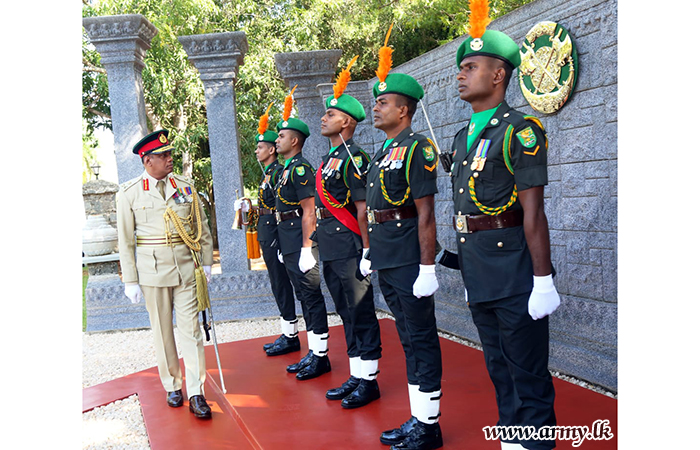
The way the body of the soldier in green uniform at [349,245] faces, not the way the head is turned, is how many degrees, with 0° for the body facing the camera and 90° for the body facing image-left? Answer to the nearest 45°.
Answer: approximately 45°

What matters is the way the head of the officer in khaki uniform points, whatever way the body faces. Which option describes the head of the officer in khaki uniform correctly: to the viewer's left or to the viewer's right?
to the viewer's right

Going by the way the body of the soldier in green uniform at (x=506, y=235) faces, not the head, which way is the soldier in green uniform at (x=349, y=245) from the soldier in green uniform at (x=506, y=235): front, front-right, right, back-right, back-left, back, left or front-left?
right

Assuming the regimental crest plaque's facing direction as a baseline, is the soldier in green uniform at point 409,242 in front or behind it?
in front

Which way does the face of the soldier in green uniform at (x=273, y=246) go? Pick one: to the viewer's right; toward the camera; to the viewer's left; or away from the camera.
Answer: to the viewer's left

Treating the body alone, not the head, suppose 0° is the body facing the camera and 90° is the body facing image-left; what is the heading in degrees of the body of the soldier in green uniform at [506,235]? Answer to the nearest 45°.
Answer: approximately 45°

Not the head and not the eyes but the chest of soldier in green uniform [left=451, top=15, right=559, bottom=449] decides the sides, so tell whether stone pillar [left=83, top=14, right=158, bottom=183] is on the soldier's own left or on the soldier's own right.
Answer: on the soldier's own right

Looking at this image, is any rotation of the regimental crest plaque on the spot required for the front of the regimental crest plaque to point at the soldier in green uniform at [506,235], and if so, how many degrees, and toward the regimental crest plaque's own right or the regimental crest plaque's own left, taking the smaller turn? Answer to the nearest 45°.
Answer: approximately 45° to the regimental crest plaque's own left

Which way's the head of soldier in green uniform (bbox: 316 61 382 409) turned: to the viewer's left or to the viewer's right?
to the viewer's left

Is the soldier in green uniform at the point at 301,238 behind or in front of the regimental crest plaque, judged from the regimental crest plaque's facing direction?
in front

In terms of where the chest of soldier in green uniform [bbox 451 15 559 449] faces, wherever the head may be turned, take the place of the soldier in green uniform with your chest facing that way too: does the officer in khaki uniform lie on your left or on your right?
on your right

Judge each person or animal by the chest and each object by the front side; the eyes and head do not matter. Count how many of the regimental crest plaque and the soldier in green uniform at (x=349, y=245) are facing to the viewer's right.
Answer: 0

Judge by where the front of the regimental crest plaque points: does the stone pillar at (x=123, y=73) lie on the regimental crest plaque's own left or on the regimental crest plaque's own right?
on the regimental crest plaque's own right

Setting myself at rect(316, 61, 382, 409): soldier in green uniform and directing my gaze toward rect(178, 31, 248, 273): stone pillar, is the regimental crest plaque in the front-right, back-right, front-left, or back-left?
back-right

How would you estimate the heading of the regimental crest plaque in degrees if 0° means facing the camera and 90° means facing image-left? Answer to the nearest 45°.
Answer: approximately 45°

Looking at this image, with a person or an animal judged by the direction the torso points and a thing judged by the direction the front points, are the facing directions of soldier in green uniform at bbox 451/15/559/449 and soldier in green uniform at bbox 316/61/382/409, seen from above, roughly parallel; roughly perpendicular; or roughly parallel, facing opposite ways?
roughly parallel

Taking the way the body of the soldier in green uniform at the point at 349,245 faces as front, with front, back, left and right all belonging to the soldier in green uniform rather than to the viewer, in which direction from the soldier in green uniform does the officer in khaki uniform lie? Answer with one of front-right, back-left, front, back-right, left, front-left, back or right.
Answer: front-right
